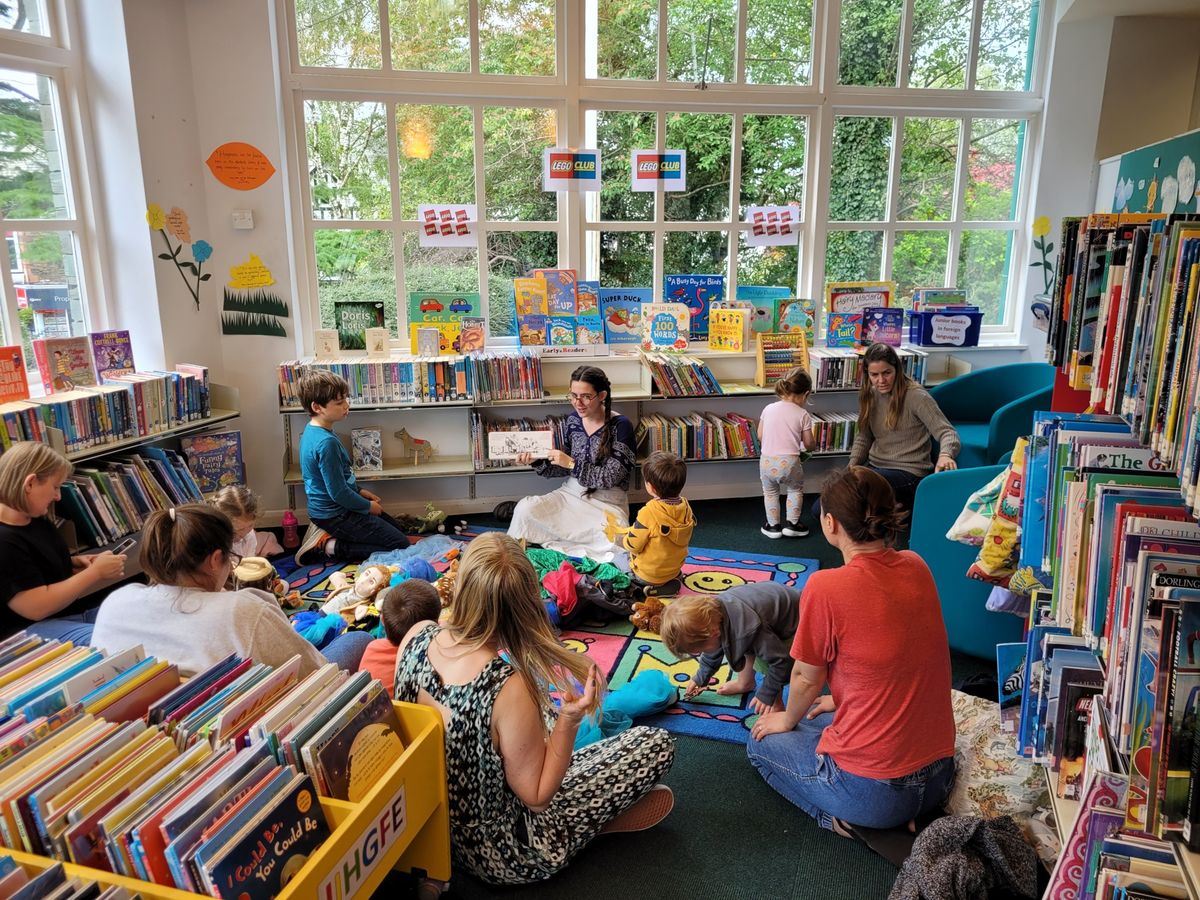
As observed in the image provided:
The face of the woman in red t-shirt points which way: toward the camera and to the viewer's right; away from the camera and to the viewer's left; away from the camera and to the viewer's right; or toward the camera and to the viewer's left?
away from the camera and to the viewer's left

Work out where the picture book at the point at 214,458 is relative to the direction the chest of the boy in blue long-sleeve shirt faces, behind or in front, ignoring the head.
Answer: behind

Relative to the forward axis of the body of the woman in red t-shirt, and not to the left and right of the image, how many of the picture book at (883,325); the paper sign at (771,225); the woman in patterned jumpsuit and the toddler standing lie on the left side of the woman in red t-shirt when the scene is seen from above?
1

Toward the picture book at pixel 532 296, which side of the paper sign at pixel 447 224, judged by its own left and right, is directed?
left

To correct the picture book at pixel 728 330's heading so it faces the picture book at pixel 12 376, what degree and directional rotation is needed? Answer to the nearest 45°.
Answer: approximately 45° to its right

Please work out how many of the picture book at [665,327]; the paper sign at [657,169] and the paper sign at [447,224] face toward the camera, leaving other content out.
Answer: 3

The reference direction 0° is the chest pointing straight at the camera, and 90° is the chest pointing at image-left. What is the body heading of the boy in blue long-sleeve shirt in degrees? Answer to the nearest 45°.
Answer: approximately 270°

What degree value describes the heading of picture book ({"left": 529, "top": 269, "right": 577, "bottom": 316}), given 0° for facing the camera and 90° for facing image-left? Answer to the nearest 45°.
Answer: approximately 0°
